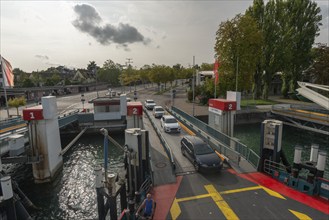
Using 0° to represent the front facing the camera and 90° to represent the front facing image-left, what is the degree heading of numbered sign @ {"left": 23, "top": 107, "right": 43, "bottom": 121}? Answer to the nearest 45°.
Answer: approximately 0°

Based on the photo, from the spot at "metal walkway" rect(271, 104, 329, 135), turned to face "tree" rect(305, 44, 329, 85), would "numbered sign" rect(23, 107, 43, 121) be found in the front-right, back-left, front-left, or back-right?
back-left

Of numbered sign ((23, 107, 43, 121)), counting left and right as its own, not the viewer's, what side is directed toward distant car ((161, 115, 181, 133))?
left

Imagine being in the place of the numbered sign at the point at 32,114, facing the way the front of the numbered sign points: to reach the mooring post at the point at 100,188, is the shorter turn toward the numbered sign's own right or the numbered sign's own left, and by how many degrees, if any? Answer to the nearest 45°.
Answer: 0° — it already faces it

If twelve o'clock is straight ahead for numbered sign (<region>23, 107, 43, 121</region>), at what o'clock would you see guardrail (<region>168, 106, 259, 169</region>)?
The guardrail is roughly at 10 o'clock from the numbered sign.

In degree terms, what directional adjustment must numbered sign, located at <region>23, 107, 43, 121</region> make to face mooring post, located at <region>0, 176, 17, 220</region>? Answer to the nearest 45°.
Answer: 0° — it already faces it

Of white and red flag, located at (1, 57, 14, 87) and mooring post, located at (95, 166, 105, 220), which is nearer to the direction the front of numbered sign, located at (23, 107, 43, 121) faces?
the mooring post

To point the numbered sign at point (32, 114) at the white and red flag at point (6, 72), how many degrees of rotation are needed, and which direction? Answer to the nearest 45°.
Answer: approximately 180°

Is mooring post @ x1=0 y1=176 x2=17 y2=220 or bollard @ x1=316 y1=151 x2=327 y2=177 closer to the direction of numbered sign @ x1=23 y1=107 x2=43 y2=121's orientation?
the mooring post

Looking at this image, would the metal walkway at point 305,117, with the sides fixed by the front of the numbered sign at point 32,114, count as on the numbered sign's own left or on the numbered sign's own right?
on the numbered sign's own left

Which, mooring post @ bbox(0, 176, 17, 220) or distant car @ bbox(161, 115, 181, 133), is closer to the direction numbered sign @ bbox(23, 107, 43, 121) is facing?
the mooring post

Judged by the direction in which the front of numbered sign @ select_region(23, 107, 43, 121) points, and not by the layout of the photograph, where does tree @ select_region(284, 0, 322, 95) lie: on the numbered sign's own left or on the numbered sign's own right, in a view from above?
on the numbered sign's own left
